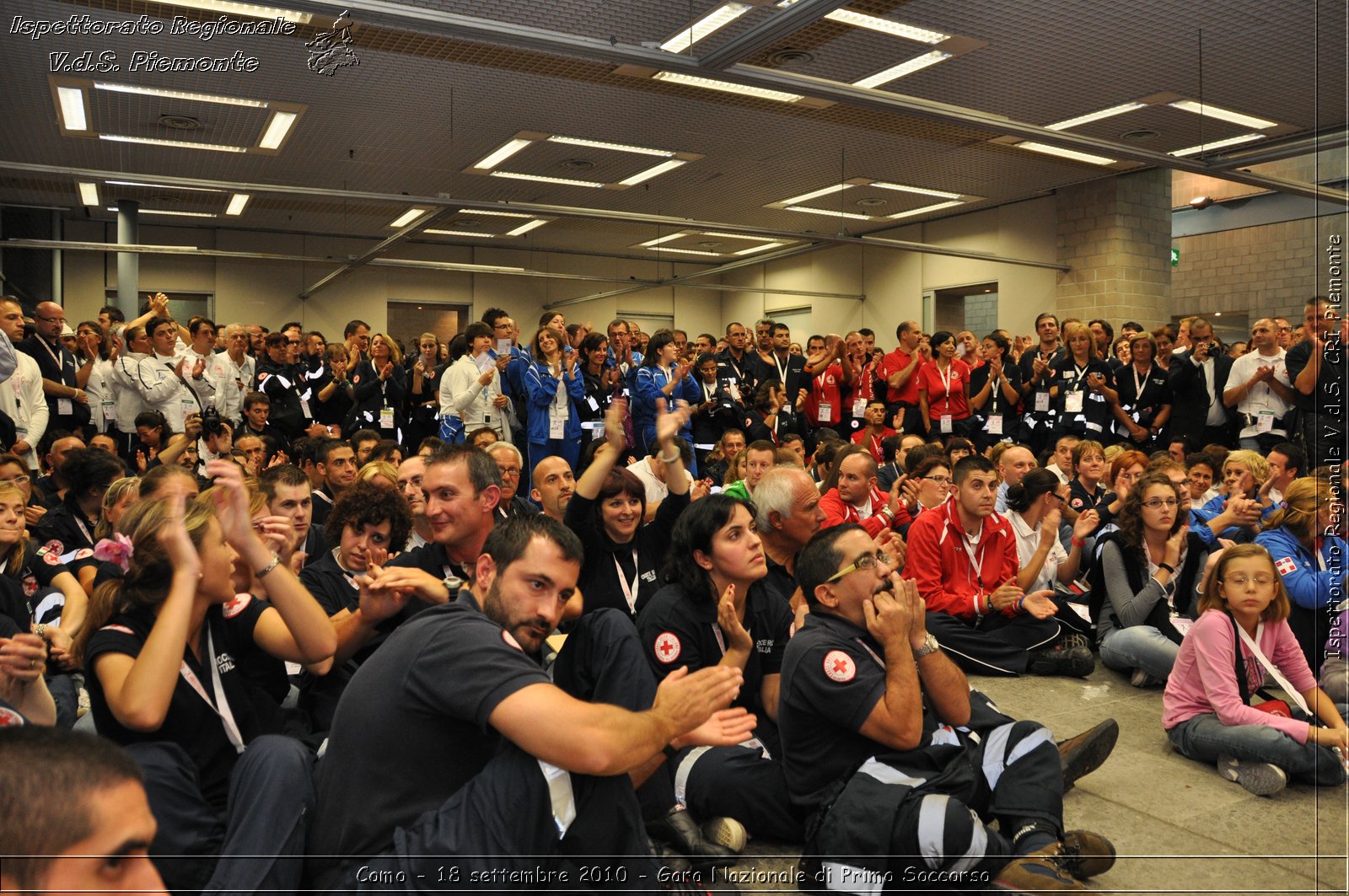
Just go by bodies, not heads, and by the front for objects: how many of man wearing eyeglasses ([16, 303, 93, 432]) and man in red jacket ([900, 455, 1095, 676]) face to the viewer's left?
0

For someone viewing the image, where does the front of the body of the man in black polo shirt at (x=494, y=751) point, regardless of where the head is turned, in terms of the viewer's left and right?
facing to the right of the viewer

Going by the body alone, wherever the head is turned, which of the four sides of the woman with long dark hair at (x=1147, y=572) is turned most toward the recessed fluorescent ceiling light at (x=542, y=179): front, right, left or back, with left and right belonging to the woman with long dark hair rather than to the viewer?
back

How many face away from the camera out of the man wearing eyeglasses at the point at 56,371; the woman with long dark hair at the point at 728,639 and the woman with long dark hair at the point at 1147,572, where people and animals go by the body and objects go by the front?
0

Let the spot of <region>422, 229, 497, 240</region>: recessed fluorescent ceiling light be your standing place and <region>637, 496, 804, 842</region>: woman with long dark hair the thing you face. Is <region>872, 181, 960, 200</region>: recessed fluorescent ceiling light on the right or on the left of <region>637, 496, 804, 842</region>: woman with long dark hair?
left

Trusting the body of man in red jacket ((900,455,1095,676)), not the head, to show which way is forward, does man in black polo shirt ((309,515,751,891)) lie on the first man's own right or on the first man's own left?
on the first man's own right

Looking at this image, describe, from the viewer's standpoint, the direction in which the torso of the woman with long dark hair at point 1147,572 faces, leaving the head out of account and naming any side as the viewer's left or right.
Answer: facing the viewer and to the right of the viewer

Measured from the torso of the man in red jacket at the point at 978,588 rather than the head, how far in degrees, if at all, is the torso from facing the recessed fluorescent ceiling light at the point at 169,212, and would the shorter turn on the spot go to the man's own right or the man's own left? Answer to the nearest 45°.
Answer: approximately 180°
